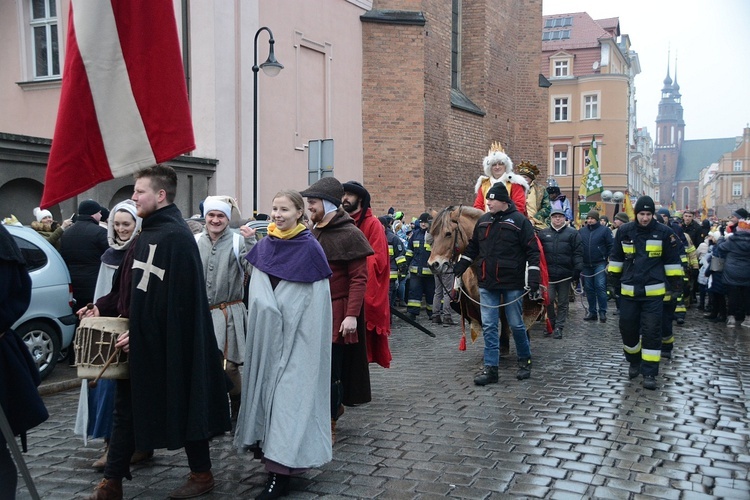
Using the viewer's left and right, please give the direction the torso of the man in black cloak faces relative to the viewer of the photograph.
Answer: facing to the left of the viewer

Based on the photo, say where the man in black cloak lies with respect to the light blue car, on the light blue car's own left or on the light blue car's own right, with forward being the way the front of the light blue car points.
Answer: on the light blue car's own left

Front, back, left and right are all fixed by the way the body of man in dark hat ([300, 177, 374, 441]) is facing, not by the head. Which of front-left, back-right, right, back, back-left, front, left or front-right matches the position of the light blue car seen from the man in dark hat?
front-right

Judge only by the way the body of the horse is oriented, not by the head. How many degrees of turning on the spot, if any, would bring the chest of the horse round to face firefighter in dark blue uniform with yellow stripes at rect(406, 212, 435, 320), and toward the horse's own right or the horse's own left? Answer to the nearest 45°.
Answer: approximately 135° to the horse's own right

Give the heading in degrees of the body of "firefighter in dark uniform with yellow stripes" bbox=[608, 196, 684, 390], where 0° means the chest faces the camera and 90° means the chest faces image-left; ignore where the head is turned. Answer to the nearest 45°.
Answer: approximately 0°

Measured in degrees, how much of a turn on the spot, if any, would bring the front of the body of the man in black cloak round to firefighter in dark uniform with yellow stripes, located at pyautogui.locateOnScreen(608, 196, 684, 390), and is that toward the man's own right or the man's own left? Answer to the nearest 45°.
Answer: approximately 135° to the man's own right

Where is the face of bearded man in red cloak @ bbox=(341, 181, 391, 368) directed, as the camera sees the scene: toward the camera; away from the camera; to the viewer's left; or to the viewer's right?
to the viewer's left

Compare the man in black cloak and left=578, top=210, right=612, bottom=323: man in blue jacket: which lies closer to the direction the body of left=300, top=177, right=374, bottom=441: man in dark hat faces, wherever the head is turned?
the man in black cloak
